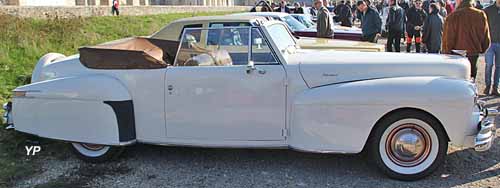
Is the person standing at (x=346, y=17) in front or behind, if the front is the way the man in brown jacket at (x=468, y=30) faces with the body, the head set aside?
in front

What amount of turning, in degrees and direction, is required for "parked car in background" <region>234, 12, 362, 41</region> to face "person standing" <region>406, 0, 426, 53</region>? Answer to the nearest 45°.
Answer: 0° — it already faces them

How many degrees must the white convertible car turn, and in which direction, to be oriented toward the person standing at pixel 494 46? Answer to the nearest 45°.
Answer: approximately 45° to its left

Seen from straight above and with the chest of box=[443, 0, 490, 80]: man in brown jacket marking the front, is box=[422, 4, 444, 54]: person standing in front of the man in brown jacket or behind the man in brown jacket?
in front

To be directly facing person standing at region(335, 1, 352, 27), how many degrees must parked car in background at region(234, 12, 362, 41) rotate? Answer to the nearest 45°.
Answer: approximately 90° to its left

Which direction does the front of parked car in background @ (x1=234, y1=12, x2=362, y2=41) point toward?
to the viewer's right

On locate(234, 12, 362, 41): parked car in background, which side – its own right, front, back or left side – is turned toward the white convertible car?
right

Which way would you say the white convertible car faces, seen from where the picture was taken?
facing to the right of the viewer

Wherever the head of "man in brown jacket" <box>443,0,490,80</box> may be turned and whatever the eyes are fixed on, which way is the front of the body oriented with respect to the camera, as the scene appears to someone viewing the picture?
away from the camera

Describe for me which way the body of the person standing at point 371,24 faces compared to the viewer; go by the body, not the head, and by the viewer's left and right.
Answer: facing the viewer and to the left of the viewer
